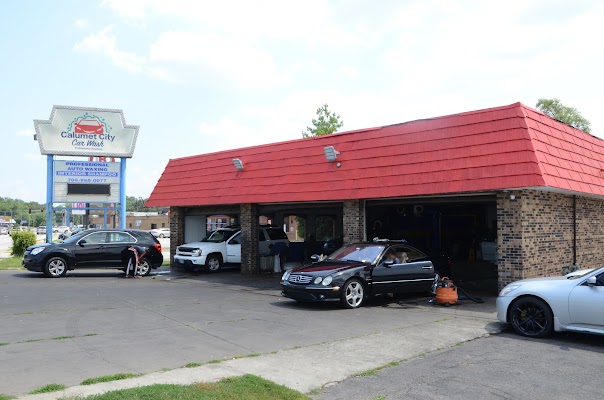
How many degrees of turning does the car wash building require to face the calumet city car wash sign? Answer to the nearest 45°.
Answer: approximately 90° to its right

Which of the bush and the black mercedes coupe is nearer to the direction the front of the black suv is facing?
the bush

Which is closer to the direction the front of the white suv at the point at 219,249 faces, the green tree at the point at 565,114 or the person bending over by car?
the person bending over by car

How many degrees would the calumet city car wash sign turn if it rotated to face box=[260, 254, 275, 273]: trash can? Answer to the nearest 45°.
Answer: approximately 45° to its left

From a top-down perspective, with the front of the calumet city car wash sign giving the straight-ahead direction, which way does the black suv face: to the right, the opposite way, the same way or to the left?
to the right

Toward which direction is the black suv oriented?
to the viewer's left

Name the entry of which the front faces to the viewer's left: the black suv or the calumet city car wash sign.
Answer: the black suv

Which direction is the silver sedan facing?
to the viewer's left

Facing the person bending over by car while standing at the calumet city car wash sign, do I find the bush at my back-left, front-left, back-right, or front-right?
back-right

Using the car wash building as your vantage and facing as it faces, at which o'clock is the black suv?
The black suv is roughly at 2 o'clock from the car wash building.
